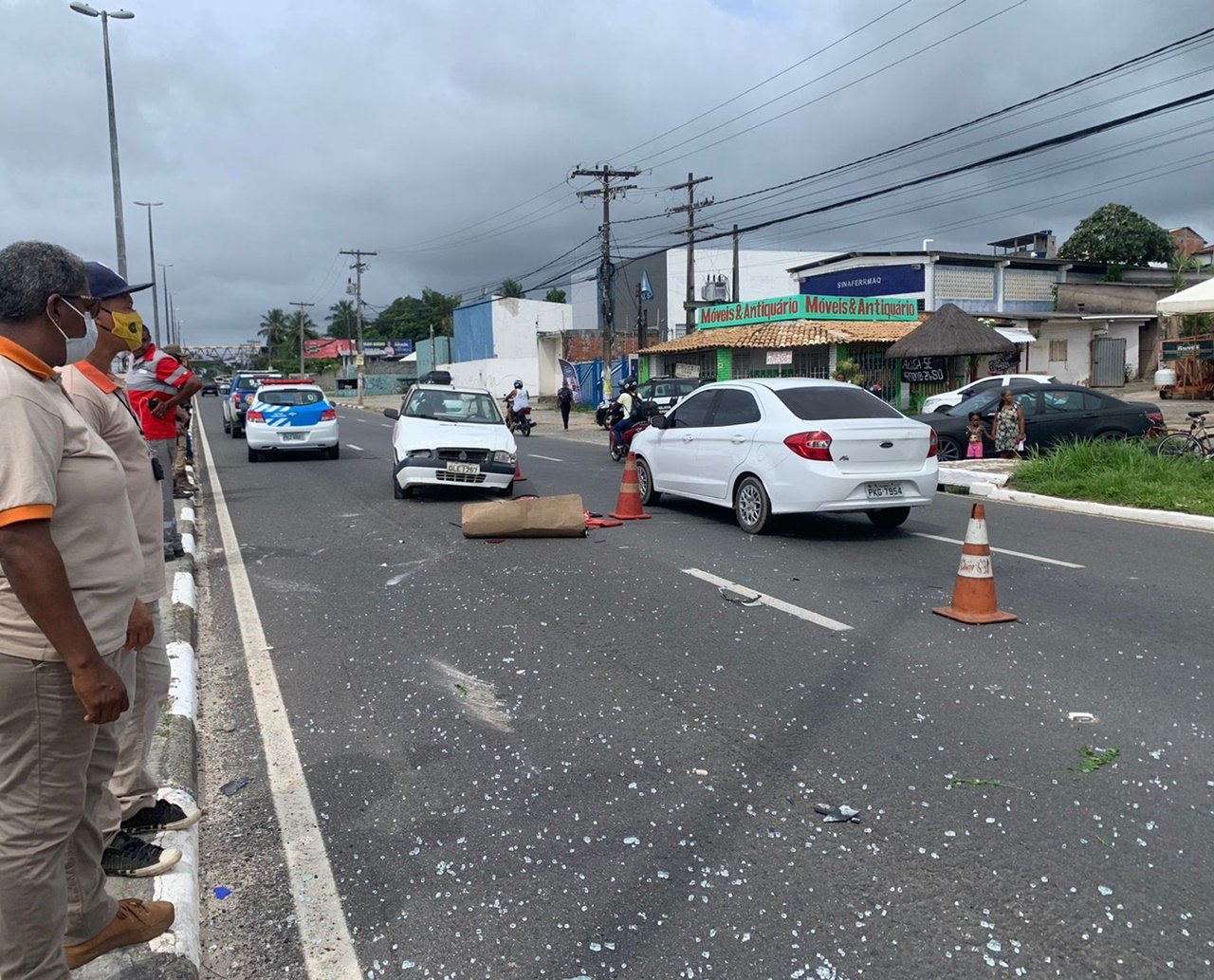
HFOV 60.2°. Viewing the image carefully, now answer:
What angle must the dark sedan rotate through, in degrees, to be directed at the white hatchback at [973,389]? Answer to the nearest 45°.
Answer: approximately 90° to its right

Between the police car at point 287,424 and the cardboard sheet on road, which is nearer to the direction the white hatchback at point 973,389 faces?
the police car

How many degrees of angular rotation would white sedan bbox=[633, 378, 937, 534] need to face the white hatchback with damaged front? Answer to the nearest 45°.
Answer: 0° — it already faces it

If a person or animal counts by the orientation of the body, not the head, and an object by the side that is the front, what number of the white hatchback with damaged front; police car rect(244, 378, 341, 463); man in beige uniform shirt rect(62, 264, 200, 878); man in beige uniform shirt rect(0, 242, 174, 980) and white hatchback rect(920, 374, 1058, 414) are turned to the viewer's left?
1

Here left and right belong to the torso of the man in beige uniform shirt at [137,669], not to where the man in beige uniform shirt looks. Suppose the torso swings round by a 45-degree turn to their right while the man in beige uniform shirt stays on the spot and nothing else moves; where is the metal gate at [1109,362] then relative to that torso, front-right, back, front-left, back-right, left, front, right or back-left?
left

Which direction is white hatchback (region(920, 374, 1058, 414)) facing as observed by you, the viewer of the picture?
facing to the left of the viewer

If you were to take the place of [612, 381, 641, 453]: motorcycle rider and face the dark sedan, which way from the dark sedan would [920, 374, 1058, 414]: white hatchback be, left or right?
left

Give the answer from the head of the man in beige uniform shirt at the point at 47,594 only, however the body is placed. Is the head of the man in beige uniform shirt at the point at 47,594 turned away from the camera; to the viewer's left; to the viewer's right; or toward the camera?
to the viewer's right

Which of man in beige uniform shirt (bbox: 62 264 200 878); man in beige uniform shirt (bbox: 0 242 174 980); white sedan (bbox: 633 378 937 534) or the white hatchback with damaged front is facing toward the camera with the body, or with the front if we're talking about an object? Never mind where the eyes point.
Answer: the white hatchback with damaged front

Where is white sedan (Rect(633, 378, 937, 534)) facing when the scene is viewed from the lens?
facing away from the viewer and to the left of the viewer

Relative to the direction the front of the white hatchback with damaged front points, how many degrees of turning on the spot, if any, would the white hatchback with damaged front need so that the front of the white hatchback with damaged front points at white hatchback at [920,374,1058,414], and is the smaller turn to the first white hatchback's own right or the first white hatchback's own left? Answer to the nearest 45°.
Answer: approximately 135° to the first white hatchback's own left

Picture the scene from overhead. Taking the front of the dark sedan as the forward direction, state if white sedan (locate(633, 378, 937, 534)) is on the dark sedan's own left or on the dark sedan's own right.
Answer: on the dark sedan's own left

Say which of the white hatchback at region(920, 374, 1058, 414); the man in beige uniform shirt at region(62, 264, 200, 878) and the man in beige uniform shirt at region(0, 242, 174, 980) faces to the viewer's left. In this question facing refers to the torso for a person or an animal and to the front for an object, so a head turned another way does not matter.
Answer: the white hatchback

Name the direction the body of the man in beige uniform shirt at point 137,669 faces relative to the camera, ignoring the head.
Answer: to the viewer's right

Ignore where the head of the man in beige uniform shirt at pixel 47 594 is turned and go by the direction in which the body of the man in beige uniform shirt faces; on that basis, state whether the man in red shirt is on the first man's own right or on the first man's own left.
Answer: on the first man's own left

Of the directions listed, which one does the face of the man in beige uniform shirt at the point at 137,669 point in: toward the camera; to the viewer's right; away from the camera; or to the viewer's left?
to the viewer's right

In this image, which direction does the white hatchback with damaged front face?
toward the camera

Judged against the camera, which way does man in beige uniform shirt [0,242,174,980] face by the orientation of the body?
to the viewer's right

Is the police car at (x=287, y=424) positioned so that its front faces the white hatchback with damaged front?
no

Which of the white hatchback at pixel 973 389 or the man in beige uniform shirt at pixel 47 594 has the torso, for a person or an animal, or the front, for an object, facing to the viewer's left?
the white hatchback
